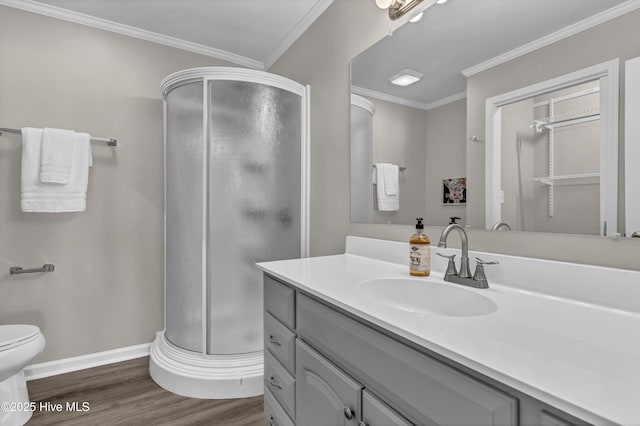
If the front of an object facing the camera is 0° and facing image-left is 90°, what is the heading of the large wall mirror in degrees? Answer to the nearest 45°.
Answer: approximately 45°

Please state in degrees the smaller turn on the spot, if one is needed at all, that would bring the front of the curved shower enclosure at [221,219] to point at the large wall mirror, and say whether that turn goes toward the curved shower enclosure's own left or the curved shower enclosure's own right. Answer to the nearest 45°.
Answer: approximately 90° to the curved shower enclosure's own left

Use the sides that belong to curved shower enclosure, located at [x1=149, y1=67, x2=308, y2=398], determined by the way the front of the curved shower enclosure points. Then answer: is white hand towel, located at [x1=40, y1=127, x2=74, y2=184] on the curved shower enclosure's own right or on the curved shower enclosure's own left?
on the curved shower enclosure's own right

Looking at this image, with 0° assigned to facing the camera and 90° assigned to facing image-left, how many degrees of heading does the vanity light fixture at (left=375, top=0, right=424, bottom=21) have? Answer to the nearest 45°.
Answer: approximately 45°

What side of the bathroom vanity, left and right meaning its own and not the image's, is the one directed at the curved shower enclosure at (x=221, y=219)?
right

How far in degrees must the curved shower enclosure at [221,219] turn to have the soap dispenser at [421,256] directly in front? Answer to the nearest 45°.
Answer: approximately 90° to its left
